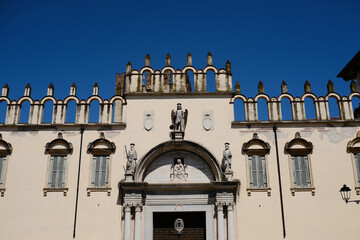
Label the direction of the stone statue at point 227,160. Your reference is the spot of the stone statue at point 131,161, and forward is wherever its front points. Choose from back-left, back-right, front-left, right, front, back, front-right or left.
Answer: left

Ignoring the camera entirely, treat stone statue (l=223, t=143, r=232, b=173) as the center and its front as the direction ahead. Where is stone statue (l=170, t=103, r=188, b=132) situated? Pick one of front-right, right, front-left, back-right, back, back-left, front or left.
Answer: right

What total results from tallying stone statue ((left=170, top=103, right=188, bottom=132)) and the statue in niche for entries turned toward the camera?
2

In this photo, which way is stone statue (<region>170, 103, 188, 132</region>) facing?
toward the camera

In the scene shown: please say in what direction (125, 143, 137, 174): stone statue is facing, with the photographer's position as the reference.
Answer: facing the viewer

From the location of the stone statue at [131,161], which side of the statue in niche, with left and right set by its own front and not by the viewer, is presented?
right

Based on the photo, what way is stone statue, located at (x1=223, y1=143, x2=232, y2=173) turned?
toward the camera

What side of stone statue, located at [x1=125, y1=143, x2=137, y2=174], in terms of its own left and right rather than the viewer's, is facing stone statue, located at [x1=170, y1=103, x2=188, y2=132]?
left
